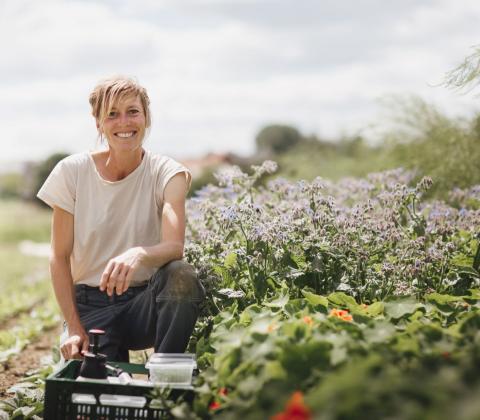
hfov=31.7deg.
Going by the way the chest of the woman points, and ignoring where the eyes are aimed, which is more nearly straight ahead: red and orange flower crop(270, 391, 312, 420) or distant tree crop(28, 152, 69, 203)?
the red and orange flower

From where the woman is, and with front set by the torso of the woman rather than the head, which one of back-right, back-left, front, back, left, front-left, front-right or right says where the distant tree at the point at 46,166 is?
back

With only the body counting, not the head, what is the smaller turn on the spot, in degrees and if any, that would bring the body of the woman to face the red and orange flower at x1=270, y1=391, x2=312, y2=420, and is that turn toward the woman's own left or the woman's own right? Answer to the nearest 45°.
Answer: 0° — they already face it

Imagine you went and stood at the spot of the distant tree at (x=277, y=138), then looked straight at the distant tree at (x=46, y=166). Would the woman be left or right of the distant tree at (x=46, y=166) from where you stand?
left

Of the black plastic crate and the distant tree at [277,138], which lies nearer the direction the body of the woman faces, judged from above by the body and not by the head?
the black plastic crate

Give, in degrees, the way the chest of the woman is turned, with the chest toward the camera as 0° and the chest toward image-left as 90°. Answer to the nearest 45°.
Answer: approximately 0°

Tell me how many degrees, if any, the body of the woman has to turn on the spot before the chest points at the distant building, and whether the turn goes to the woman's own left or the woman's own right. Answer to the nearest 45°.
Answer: approximately 180°

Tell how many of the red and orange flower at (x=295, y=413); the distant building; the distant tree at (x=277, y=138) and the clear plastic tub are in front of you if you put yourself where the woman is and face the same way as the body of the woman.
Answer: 2

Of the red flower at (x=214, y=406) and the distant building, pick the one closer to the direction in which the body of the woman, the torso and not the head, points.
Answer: the red flower

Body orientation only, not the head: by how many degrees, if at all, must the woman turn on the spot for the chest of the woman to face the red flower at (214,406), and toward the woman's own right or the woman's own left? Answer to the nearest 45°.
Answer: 0° — they already face it

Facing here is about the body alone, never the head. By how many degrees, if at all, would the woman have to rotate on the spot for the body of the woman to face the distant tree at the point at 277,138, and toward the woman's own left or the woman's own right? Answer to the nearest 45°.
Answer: approximately 180°

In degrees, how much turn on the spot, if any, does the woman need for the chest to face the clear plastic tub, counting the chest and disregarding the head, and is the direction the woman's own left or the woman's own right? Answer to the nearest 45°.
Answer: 0° — they already face it
